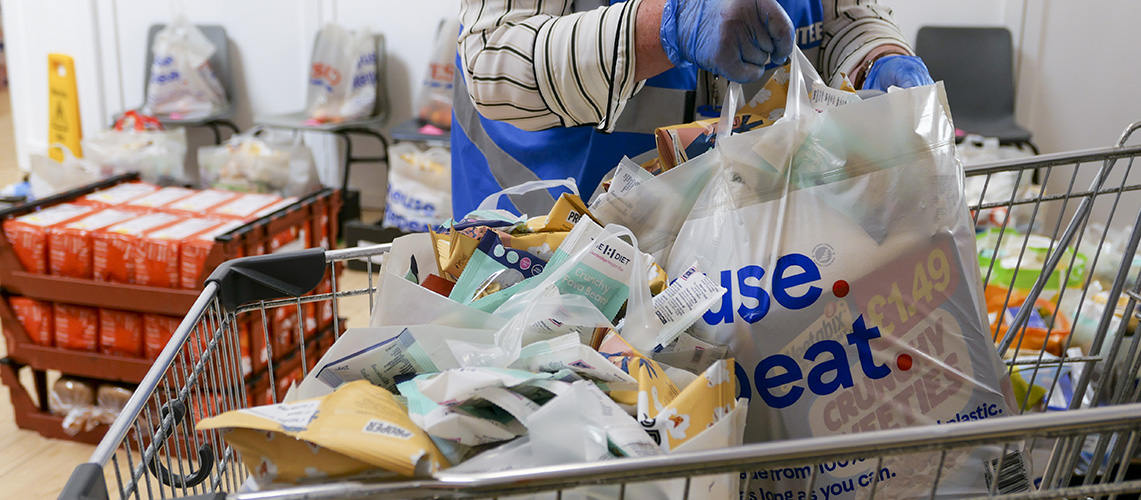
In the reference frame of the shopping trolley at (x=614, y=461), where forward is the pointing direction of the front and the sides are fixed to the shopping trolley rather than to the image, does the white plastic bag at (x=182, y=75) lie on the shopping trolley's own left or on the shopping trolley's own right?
on the shopping trolley's own right

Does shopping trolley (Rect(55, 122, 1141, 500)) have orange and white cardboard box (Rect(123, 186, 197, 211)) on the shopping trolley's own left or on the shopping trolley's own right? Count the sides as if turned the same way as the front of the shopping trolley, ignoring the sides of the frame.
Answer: on the shopping trolley's own right
